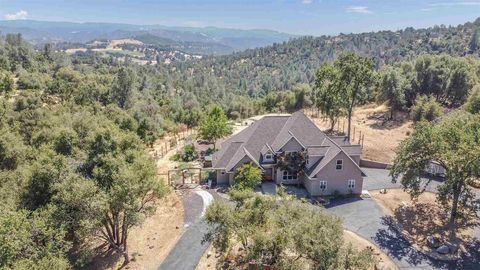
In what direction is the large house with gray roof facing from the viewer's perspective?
toward the camera
